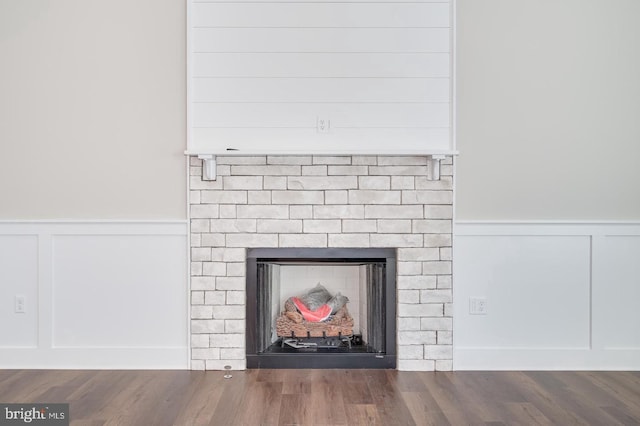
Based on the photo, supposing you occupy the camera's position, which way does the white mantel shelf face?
facing the viewer

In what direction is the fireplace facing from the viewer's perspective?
toward the camera

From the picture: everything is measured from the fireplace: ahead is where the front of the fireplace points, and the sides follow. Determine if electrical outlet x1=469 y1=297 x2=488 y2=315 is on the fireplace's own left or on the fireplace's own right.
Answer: on the fireplace's own left

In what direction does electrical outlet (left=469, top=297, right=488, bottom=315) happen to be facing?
toward the camera

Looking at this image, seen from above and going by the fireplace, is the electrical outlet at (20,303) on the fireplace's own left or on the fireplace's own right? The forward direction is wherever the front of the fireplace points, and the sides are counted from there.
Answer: on the fireplace's own right

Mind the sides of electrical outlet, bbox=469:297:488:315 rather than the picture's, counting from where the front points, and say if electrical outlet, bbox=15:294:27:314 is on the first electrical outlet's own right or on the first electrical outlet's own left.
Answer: on the first electrical outlet's own right

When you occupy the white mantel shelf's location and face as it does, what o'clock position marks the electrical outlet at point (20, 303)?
The electrical outlet is roughly at 3 o'clock from the white mantel shelf.

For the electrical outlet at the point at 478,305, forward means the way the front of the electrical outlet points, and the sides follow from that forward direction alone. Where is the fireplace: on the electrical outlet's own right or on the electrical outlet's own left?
on the electrical outlet's own right

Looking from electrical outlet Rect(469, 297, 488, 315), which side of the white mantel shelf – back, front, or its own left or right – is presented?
left

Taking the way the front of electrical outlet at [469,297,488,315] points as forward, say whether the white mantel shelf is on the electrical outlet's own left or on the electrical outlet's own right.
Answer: on the electrical outlet's own right
